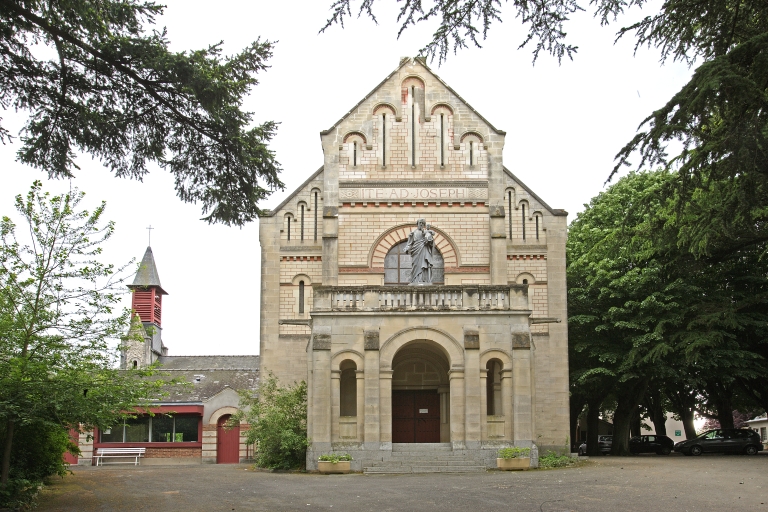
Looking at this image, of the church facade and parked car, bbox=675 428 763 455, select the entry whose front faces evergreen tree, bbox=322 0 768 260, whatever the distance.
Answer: the church facade

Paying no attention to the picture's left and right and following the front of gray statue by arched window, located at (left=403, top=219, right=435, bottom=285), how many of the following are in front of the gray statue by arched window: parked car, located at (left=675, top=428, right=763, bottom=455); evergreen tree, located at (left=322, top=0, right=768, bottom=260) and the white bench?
1

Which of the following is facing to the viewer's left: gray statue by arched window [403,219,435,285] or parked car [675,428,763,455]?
the parked car

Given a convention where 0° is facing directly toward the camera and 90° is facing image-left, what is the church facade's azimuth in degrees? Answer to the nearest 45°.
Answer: approximately 0°

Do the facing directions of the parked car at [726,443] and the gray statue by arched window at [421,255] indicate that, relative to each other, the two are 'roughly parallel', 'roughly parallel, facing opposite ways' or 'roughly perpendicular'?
roughly perpendicular

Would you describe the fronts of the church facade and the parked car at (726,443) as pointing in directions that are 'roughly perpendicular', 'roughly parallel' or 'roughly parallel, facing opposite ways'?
roughly perpendicular

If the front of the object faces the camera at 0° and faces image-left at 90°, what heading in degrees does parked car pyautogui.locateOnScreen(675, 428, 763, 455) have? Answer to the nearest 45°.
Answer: approximately 90°

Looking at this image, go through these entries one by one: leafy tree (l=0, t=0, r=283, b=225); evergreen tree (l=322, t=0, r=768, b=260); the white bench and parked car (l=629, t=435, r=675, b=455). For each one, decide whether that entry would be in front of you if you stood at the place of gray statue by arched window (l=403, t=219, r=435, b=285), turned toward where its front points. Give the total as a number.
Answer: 2

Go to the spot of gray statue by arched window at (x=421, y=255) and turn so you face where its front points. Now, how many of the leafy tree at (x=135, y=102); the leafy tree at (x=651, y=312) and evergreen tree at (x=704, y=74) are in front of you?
2

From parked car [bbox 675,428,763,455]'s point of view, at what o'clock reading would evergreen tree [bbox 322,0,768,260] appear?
The evergreen tree is roughly at 9 o'clock from the parked car.

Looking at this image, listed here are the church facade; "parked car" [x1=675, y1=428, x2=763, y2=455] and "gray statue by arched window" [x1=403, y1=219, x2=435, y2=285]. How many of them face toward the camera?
2
